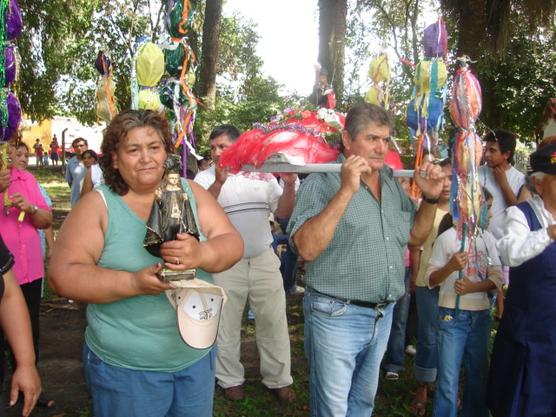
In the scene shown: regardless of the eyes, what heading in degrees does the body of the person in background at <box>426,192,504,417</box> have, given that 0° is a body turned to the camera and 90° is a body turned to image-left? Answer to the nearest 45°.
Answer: approximately 0°

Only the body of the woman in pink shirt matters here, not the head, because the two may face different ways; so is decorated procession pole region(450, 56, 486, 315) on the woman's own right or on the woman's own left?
on the woman's own left

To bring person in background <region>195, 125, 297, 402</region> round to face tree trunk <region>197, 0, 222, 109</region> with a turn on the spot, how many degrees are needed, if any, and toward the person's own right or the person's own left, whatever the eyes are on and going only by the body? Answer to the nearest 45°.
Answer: approximately 180°

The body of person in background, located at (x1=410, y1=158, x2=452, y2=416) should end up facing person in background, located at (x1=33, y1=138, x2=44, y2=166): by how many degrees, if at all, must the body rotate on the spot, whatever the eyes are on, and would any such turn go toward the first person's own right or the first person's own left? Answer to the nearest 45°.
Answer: approximately 135° to the first person's own right

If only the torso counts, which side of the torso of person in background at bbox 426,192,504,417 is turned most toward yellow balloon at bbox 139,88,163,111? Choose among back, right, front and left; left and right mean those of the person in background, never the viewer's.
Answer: right

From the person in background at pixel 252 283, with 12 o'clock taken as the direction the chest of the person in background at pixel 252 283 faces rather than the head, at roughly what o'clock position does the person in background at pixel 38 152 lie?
the person in background at pixel 38 152 is roughly at 5 o'clock from the person in background at pixel 252 283.

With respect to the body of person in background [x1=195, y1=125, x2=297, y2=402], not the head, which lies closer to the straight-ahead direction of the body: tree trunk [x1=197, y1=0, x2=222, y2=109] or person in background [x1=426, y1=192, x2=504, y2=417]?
the person in background

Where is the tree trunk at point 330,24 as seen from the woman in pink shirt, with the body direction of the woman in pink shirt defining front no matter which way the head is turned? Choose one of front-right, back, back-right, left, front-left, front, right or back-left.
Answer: back

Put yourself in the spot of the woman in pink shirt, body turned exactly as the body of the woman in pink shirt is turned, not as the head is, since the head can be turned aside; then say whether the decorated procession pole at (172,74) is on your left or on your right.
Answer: on your left

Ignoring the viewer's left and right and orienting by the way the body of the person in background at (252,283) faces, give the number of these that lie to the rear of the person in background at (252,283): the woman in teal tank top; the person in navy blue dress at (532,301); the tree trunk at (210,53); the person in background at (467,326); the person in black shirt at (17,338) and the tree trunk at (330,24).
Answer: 2

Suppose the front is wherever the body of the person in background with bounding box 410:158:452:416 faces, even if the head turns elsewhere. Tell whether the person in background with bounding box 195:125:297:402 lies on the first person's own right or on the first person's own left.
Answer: on the first person's own right
